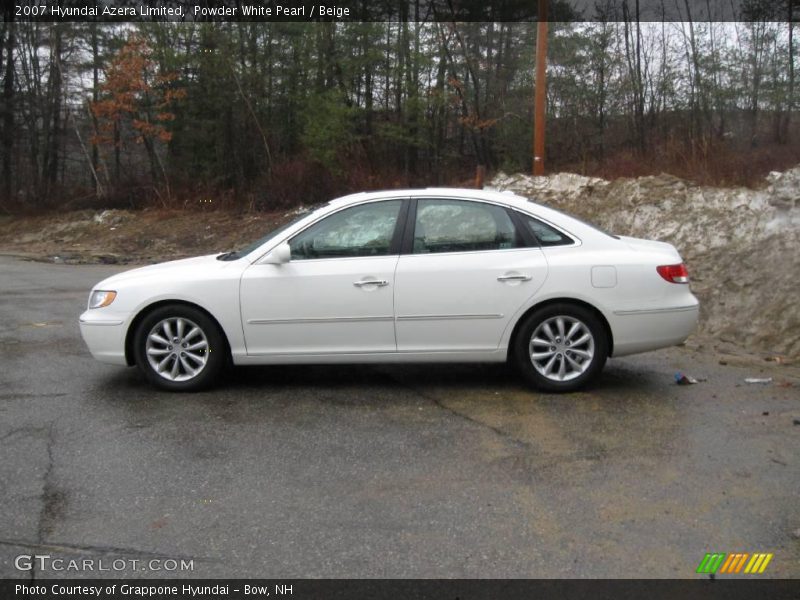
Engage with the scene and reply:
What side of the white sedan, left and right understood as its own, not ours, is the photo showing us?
left

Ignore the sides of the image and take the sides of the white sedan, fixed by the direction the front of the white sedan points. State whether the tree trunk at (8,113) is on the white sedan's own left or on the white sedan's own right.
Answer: on the white sedan's own right
